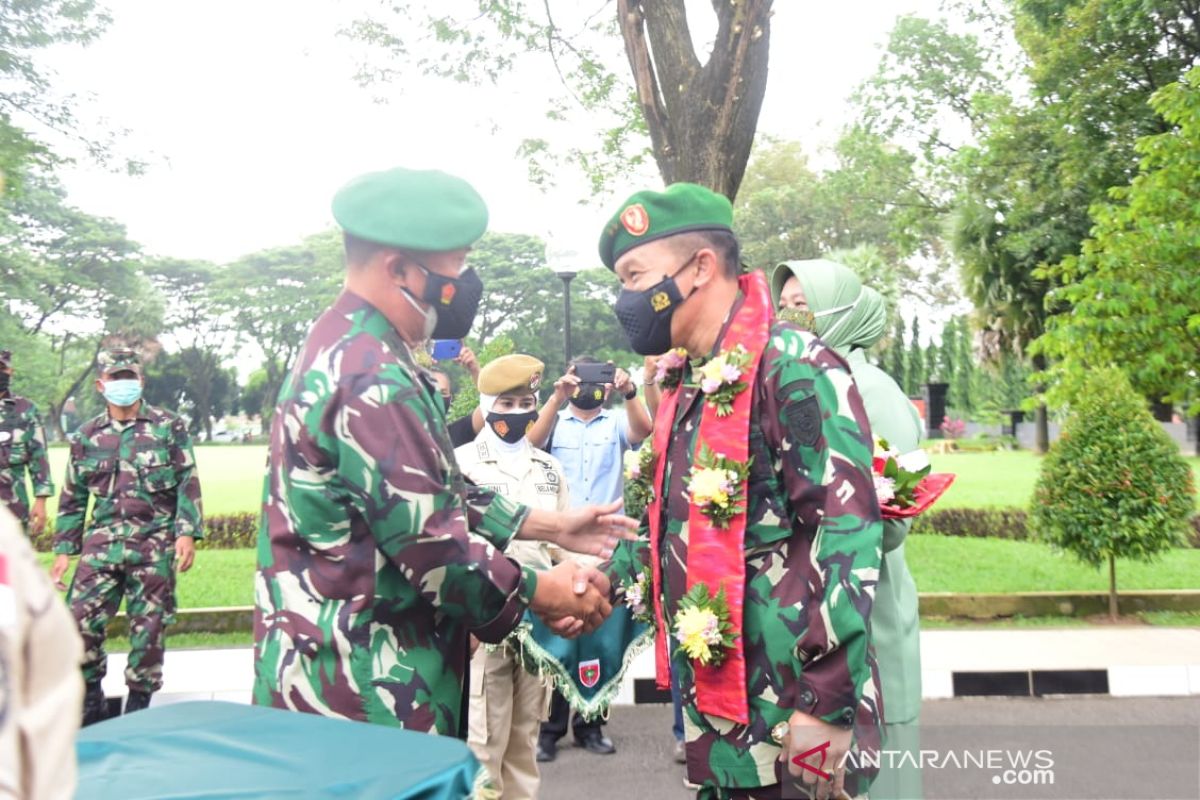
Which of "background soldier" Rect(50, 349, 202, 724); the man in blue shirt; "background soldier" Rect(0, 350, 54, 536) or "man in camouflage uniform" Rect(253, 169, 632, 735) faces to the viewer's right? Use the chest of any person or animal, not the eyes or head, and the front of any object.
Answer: the man in camouflage uniform

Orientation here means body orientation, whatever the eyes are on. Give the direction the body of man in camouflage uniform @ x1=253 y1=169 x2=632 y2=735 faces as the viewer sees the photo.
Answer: to the viewer's right

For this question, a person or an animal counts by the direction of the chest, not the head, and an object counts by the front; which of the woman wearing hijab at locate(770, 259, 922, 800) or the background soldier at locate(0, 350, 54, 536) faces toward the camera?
the background soldier

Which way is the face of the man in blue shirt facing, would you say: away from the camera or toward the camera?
toward the camera

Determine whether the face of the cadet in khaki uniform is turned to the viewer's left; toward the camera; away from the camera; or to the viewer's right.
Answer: toward the camera

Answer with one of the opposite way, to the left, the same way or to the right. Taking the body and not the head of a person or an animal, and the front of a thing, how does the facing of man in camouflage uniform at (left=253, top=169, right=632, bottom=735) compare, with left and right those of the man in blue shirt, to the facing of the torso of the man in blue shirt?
to the left

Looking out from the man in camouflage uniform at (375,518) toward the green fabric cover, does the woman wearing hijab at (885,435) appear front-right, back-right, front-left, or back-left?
back-left

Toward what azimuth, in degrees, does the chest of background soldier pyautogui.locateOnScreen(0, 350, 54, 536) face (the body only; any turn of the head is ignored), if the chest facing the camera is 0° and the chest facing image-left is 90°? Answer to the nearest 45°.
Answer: approximately 0°

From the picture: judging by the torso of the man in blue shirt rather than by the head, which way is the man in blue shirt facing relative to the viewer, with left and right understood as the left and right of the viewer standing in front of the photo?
facing the viewer

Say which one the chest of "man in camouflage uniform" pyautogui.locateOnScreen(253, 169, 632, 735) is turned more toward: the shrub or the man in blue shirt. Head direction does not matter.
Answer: the shrub

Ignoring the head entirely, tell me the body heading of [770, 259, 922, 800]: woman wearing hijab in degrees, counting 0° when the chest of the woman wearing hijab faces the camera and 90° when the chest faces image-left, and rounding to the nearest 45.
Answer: approximately 90°

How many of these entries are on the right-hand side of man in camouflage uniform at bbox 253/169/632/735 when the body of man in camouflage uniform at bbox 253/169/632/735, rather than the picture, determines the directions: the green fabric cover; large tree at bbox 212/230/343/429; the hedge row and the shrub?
1

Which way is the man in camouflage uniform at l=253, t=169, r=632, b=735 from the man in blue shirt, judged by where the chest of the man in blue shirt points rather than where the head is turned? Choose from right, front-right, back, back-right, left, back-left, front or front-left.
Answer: front

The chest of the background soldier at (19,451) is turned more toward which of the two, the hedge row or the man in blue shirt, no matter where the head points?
the man in blue shirt

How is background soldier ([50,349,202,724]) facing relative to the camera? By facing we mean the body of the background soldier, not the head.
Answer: toward the camera

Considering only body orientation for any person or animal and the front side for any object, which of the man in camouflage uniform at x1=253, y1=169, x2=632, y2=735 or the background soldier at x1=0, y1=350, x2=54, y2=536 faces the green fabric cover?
the background soldier
